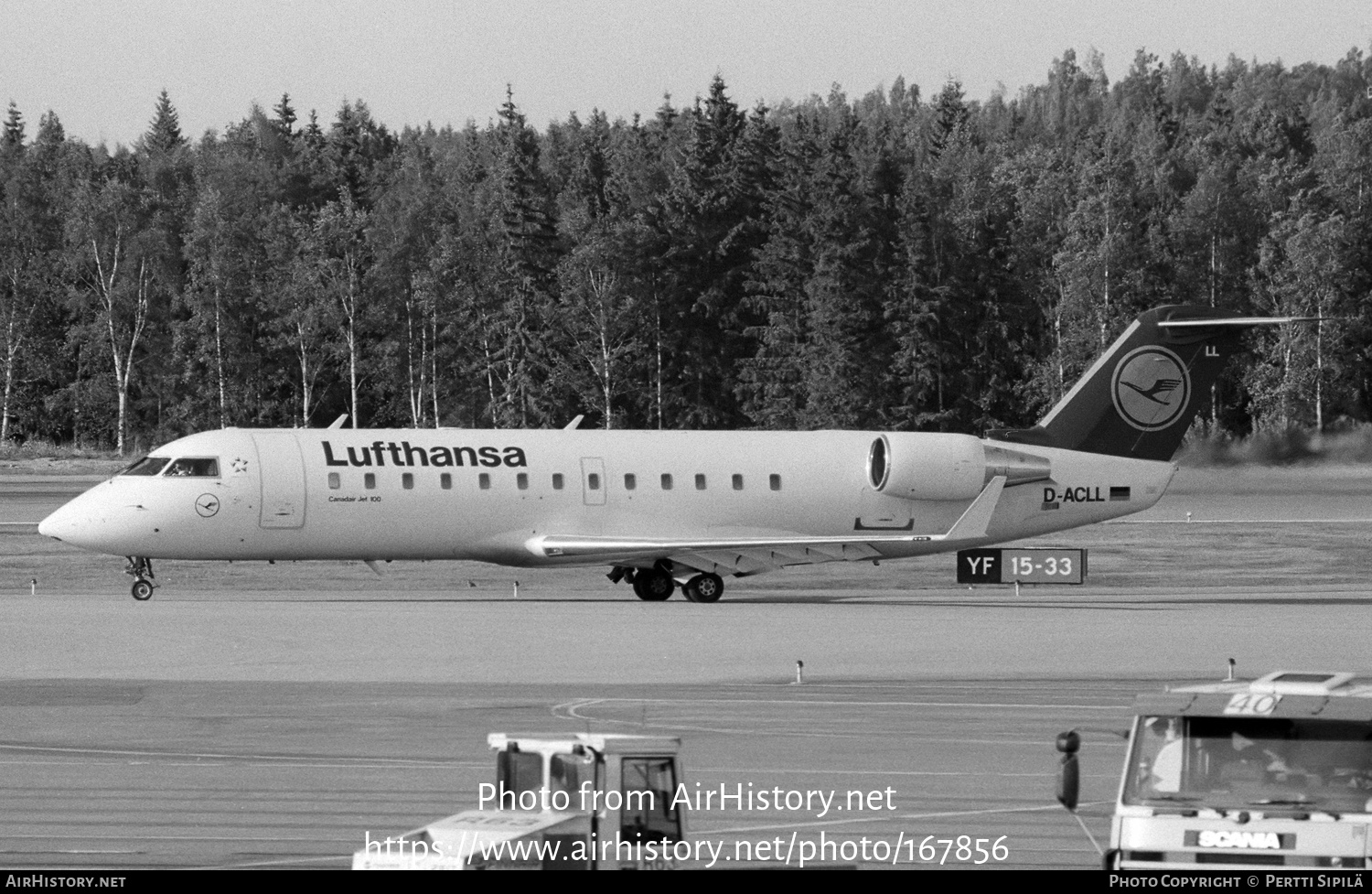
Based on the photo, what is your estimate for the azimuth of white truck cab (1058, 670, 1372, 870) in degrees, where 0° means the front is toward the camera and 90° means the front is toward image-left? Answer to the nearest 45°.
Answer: approximately 0°

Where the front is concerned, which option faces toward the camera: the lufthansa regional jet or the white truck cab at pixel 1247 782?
the white truck cab

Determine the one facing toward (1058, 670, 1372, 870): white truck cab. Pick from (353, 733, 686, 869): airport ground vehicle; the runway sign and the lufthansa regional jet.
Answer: the runway sign

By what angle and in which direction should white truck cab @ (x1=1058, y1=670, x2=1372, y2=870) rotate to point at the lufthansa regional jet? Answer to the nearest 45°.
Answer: approximately 135° to its right

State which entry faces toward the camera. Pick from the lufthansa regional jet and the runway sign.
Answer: the runway sign

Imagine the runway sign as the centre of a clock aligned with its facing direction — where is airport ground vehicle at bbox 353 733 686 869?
The airport ground vehicle is roughly at 12 o'clock from the runway sign.

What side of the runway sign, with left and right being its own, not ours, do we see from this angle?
front

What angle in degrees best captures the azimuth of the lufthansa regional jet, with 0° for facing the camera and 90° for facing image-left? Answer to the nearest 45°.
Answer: approximately 90°

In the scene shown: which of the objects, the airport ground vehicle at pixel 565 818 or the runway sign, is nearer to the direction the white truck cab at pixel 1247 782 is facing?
the airport ground vehicle

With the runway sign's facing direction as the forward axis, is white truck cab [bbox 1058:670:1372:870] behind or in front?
in front

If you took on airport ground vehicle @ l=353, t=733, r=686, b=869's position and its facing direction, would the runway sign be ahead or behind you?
behind

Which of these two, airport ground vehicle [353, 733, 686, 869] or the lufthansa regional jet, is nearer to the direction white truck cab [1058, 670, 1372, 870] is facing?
the airport ground vehicle

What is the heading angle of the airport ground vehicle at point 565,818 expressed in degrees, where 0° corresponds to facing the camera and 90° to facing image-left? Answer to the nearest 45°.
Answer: approximately 45°

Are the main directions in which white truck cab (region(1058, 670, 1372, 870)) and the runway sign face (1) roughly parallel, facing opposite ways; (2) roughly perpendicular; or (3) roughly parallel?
roughly parallel

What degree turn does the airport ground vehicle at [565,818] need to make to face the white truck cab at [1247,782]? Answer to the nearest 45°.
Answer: approximately 135° to its left
